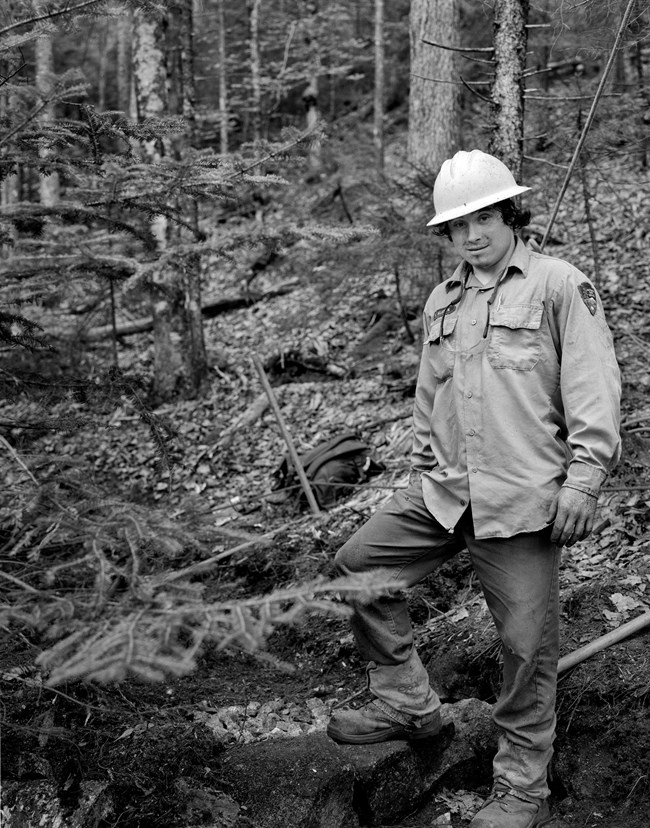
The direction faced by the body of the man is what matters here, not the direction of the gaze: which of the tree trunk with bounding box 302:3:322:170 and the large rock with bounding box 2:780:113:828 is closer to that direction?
the large rock

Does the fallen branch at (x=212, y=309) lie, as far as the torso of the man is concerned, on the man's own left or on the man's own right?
on the man's own right

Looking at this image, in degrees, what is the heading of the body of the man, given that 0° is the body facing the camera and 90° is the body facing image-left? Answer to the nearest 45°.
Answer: approximately 45°

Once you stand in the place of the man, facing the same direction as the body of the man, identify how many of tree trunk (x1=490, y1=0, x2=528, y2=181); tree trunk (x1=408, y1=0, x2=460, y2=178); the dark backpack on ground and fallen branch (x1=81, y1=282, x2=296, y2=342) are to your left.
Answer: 0

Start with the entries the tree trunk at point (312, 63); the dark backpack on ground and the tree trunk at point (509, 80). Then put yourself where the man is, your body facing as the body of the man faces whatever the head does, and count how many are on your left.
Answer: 0

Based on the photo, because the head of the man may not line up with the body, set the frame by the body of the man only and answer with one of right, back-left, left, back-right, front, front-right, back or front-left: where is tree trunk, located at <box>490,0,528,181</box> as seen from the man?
back-right

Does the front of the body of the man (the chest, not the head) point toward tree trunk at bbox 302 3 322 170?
no

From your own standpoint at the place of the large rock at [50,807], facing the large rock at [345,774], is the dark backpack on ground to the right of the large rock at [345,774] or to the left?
left

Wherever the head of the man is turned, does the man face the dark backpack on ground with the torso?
no

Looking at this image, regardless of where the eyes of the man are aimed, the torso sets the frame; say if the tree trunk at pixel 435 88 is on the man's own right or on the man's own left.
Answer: on the man's own right

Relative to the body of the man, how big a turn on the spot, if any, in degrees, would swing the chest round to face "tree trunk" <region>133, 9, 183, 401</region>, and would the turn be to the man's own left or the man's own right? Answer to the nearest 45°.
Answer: approximately 90° to the man's own right
